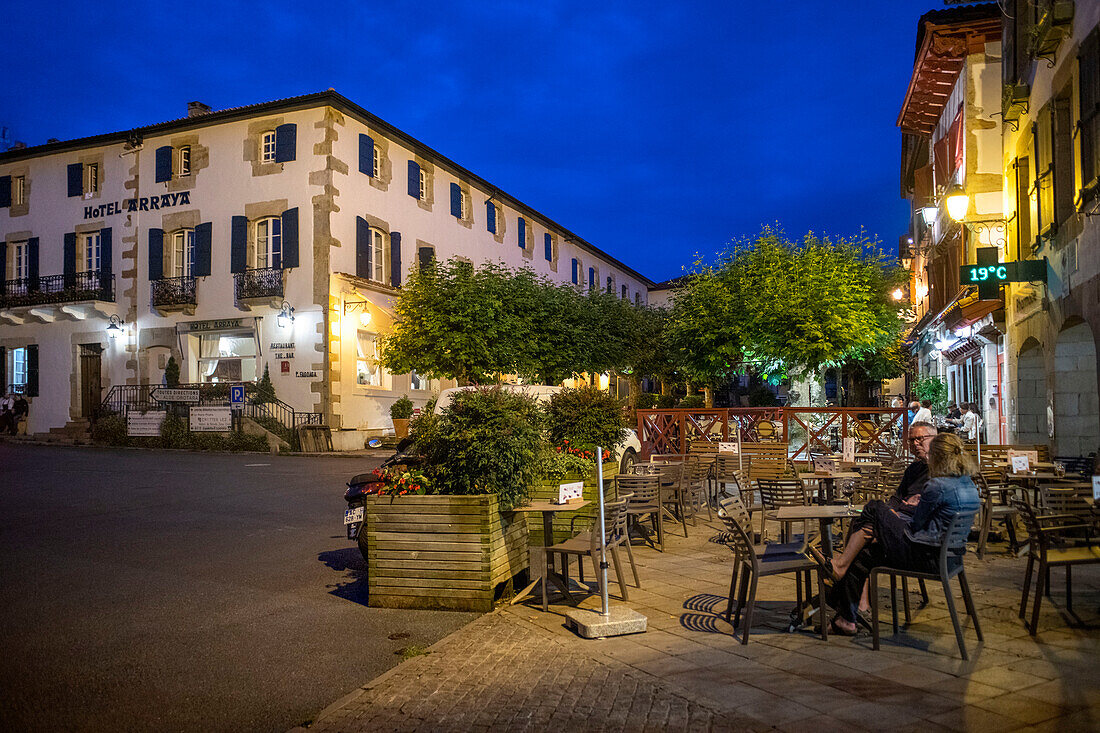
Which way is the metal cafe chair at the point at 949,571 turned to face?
to the viewer's left

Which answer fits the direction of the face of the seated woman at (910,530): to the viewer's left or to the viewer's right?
to the viewer's left

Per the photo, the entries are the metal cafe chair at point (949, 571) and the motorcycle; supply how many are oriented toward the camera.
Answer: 0

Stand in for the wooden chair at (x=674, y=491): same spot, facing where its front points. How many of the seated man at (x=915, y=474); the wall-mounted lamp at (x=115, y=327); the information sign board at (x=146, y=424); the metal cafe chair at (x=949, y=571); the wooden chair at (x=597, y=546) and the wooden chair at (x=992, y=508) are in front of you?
2

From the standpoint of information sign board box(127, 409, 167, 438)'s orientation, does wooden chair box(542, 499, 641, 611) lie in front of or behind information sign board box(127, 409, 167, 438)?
in front
